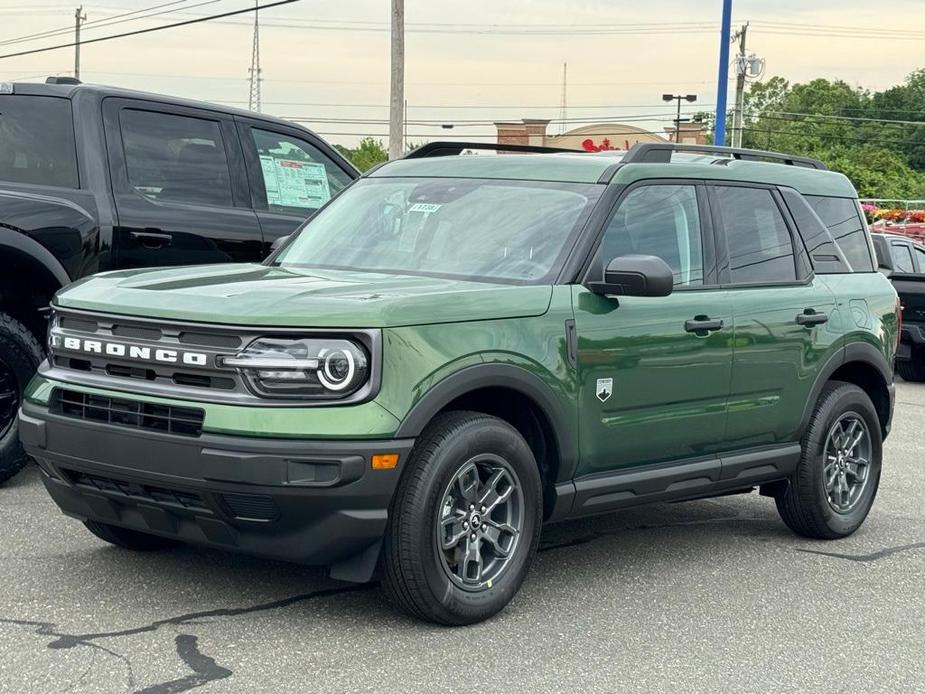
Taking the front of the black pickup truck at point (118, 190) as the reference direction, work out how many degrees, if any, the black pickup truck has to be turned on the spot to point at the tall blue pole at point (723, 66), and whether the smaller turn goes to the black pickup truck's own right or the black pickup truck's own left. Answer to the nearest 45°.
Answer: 0° — it already faces it

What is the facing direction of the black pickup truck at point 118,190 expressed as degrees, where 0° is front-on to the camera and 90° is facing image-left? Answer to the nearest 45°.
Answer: approximately 225°

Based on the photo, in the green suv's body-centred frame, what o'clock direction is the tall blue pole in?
The tall blue pole is roughly at 5 o'clock from the green suv.

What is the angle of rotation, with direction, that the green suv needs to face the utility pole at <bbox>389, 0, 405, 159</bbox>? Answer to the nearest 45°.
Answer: approximately 135° to its right

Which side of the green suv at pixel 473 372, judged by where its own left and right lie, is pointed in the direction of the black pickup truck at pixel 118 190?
right

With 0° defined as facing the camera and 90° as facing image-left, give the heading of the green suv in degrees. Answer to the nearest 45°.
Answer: approximately 45°

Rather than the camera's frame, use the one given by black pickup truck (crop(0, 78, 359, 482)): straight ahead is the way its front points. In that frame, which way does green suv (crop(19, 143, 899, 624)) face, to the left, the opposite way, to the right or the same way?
the opposite way

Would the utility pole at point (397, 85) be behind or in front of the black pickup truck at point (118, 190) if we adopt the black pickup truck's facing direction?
in front

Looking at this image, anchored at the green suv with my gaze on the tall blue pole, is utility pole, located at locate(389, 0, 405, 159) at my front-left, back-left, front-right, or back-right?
front-left
